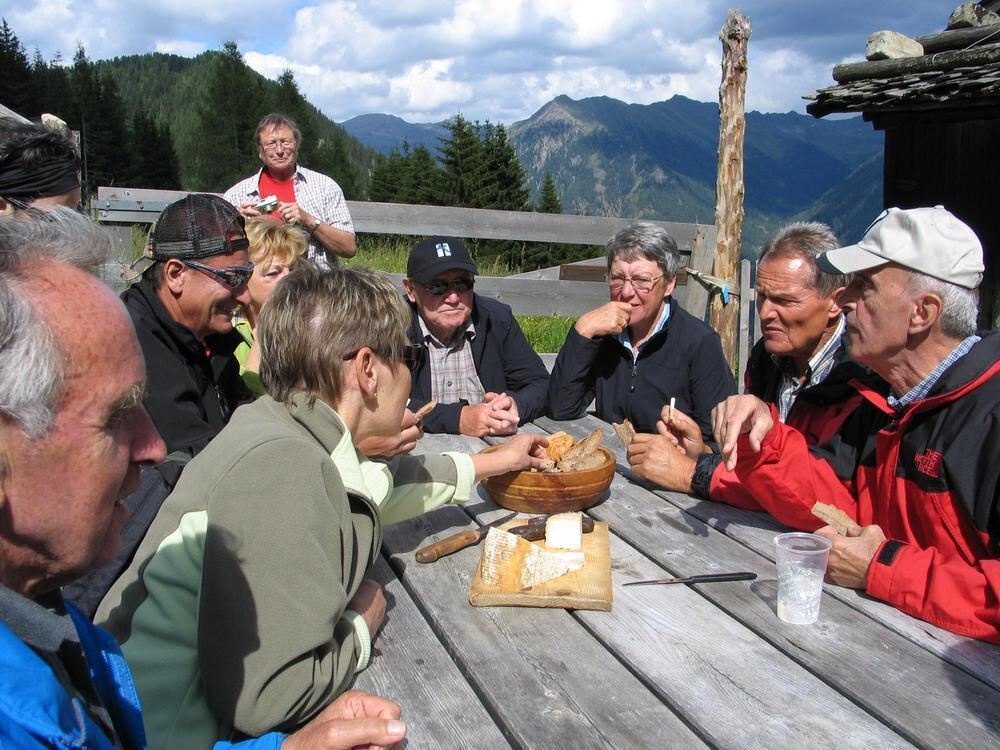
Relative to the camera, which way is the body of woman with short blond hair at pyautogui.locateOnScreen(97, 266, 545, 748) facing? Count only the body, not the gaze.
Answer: to the viewer's right

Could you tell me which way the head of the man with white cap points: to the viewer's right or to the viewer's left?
to the viewer's left

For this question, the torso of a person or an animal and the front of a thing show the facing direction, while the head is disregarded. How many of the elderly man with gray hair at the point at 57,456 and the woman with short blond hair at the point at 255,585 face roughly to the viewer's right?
2

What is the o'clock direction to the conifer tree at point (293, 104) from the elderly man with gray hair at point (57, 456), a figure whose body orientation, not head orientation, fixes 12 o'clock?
The conifer tree is roughly at 9 o'clock from the elderly man with gray hair.

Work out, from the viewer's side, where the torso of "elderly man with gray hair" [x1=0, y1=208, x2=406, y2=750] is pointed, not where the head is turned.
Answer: to the viewer's right

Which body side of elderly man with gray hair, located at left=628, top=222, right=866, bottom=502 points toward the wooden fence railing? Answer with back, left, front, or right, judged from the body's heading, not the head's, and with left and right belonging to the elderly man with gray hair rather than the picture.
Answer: right

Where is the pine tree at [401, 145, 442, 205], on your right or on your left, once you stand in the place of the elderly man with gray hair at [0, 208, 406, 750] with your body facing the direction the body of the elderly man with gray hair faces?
on your left

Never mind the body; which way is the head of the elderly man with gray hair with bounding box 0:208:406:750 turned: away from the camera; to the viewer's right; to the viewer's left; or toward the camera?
to the viewer's right

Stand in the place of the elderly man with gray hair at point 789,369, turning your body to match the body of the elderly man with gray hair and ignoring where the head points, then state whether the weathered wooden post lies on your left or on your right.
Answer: on your right
